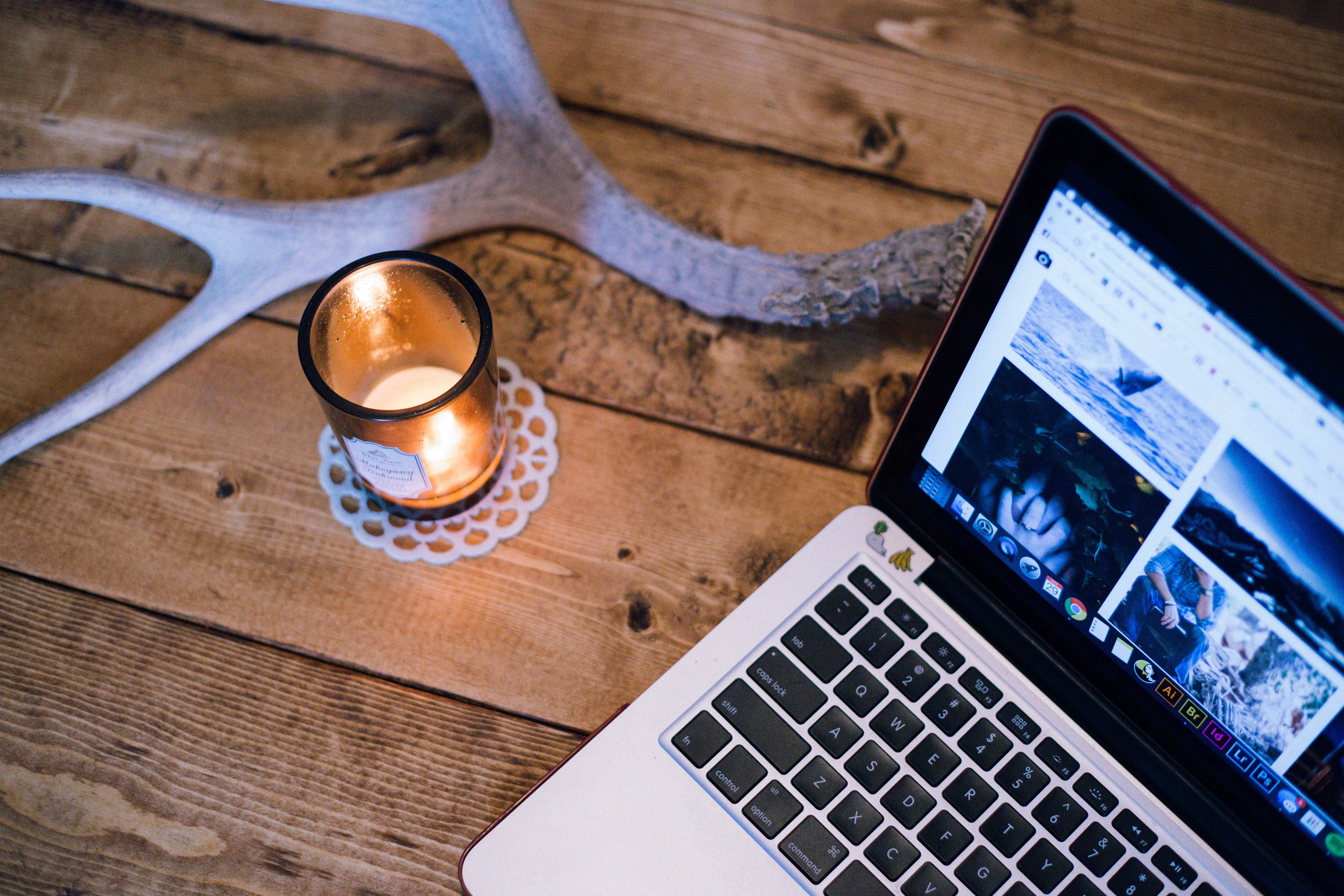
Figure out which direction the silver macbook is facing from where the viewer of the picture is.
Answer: facing the viewer and to the left of the viewer
